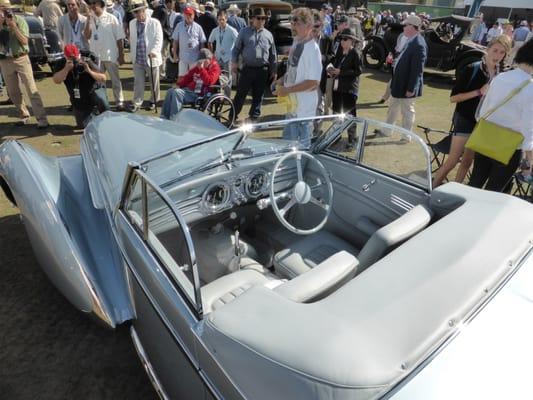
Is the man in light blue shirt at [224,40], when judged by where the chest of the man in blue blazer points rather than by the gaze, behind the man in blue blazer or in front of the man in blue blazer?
in front

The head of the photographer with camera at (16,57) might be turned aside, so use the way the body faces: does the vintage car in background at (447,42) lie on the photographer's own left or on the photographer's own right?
on the photographer's own left

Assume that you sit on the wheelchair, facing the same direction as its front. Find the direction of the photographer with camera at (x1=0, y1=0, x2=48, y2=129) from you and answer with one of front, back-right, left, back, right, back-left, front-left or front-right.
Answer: front

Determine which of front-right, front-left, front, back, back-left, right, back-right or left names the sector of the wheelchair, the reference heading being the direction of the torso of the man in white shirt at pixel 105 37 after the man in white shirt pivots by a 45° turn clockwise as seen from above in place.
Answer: back-left

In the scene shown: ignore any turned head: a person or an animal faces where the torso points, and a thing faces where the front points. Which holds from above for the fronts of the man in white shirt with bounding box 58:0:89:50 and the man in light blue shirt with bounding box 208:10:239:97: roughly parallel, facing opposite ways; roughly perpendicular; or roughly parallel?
roughly parallel

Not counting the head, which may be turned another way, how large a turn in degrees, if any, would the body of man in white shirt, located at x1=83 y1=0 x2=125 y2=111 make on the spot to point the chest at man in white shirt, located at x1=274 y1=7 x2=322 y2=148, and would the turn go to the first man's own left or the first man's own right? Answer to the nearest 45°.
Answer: approximately 90° to the first man's own left

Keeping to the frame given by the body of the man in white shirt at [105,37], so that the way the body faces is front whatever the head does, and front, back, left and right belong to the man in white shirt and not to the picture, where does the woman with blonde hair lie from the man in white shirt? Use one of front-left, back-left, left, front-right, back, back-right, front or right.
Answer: left

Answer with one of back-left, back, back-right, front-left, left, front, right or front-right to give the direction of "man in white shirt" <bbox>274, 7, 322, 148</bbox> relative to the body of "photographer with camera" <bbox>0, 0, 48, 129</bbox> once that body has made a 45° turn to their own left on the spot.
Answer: front

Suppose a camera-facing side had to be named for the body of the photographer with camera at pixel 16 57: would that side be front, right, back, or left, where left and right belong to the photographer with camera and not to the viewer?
front

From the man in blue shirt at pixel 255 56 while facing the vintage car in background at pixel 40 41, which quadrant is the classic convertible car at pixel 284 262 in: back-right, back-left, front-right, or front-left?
back-left

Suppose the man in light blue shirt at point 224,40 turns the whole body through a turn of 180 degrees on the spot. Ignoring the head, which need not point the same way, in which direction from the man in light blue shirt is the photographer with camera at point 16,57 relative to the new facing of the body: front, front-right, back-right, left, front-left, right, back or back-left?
back-left

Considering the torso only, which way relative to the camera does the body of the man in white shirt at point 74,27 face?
toward the camera
